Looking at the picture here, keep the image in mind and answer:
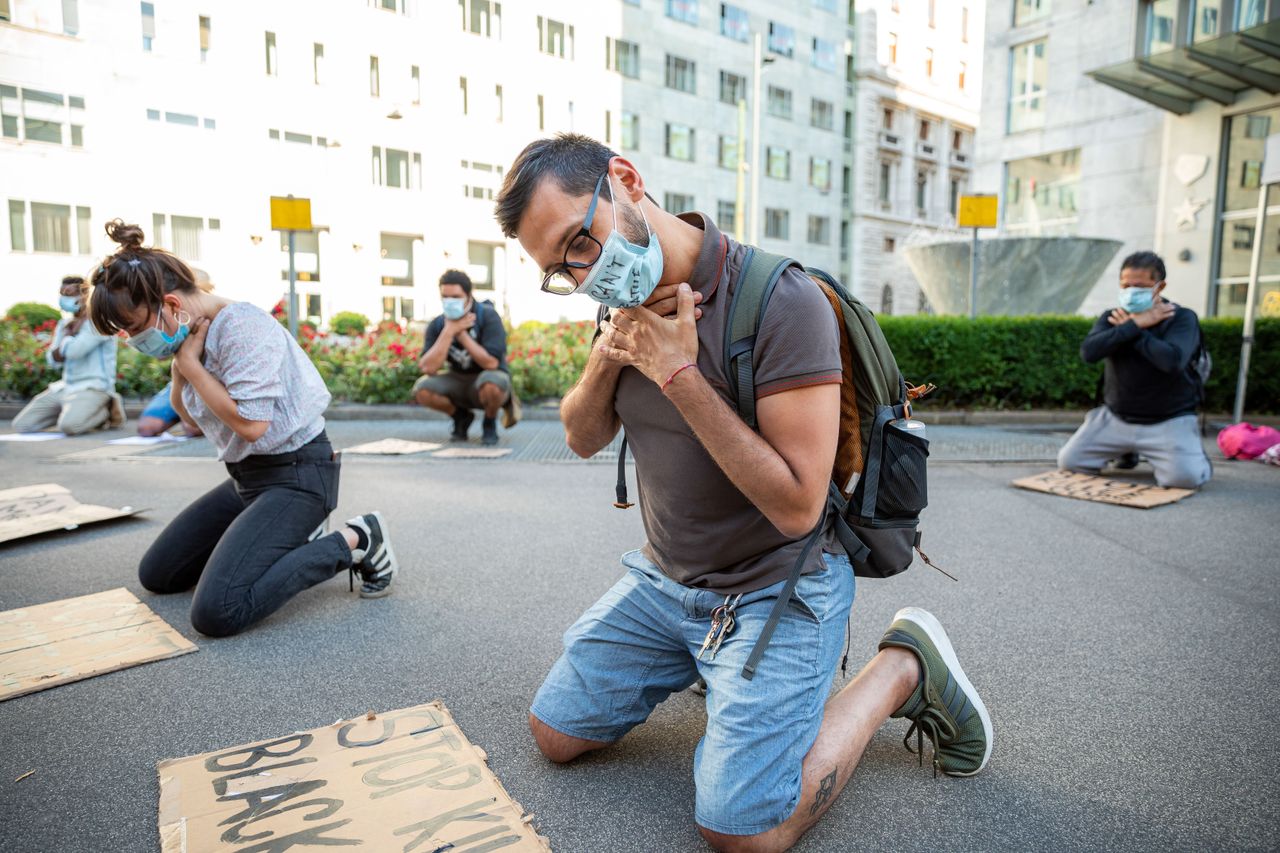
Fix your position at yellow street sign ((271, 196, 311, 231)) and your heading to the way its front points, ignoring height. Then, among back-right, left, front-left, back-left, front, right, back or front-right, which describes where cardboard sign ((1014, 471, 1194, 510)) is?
front-left

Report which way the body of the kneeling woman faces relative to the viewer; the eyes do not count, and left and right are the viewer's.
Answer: facing the viewer and to the left of the viewer

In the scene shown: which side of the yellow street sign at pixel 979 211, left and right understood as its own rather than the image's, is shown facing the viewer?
front

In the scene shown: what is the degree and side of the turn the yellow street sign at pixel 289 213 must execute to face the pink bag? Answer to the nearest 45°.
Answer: approximately 45° to its left

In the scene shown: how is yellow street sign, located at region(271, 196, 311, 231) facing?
toward the camera

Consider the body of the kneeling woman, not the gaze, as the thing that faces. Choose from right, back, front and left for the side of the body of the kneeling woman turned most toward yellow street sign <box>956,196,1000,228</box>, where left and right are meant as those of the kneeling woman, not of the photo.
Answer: back

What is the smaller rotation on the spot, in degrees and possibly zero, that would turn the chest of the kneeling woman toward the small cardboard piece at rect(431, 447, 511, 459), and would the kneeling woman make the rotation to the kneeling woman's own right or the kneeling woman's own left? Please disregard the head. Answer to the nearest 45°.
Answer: approximately 180°

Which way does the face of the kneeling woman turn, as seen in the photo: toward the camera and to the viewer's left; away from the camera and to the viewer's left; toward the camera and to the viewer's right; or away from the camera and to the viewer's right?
toward the camera and to the viewer's left

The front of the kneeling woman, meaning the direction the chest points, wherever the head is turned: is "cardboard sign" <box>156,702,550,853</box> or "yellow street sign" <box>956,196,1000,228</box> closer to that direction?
the cardboard sign

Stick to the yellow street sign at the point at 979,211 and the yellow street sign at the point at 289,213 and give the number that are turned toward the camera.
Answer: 2

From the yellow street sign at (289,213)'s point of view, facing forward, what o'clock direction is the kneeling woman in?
The kneeling woman is roughly at 12 o'clock from the yellow street sign.

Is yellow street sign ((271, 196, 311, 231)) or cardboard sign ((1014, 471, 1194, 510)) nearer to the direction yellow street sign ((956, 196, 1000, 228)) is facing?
the cardboard sign
